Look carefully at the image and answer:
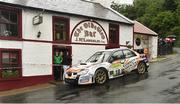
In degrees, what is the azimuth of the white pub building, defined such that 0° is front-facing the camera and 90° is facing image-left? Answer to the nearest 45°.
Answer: approximately 315°

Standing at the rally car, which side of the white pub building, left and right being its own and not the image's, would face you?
front

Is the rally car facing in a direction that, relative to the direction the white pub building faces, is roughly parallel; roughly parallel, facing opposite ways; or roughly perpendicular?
roughly perpendicular

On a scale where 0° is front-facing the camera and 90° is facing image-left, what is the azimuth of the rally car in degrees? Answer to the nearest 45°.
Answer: approximately 45°

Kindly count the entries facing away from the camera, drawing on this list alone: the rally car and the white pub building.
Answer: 0
